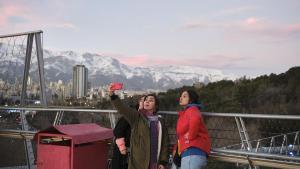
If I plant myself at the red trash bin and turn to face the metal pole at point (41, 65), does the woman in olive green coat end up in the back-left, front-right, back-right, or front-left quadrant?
back-right

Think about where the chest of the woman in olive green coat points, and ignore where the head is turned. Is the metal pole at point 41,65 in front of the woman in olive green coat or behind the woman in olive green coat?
behind

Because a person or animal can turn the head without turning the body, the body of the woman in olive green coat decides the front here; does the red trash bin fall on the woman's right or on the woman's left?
on the woman's right

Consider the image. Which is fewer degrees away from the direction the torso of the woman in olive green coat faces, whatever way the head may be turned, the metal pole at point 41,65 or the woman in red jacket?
the woman in red jacket

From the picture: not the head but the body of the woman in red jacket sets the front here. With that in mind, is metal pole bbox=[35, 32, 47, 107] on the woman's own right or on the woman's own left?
on the woman's own right

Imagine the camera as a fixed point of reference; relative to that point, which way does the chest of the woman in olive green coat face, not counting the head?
toward the camera

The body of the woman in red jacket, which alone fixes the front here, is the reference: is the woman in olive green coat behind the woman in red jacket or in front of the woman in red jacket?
in front

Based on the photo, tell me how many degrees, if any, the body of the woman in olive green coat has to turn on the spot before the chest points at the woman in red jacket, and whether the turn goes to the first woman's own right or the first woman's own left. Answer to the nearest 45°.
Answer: approximately 45° to the first woman's own left
